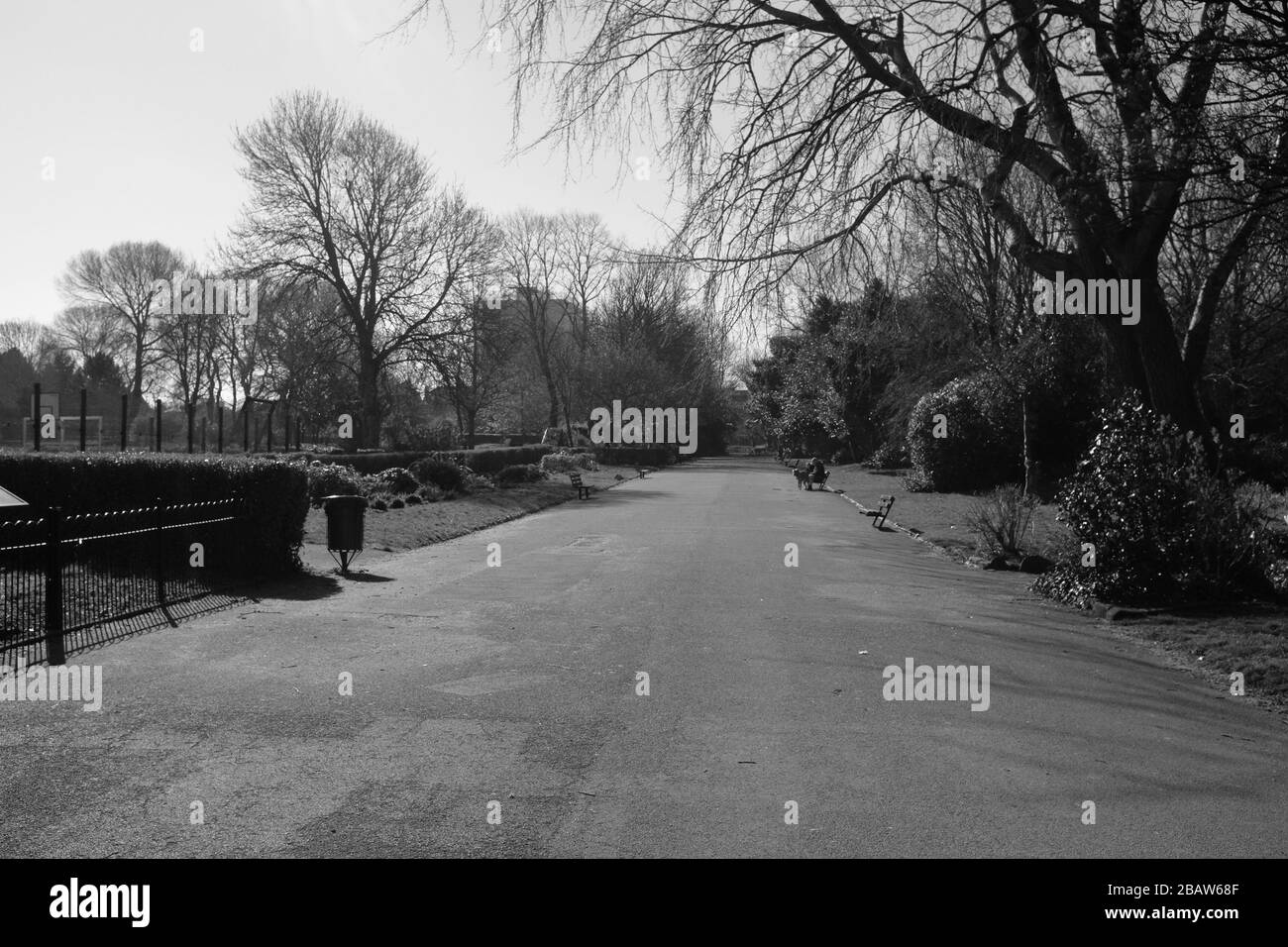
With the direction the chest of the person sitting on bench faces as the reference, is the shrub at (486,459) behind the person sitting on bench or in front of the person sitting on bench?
in front

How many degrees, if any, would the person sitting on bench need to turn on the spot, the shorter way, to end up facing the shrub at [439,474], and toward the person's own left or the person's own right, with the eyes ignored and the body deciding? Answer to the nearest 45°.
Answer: approximately 45° to the person's own left

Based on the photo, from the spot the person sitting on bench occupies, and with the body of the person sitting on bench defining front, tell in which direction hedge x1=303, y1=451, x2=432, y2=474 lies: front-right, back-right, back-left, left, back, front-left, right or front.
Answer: front-right

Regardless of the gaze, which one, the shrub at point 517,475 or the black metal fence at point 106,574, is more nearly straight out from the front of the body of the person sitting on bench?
the shrub

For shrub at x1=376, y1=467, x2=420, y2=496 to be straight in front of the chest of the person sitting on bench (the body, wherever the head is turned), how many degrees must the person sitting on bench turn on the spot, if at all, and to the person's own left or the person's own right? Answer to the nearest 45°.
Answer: approximately 45° to the person's own left

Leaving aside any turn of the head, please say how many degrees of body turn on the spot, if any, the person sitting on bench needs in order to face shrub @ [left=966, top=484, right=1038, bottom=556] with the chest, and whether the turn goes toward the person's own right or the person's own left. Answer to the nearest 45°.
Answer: approximately 90° to the person's own left

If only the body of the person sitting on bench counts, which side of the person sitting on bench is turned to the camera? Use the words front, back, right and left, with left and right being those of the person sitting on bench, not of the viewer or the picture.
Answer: left

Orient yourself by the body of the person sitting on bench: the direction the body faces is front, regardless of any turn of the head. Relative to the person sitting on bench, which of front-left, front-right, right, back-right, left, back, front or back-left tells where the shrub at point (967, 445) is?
back-left
